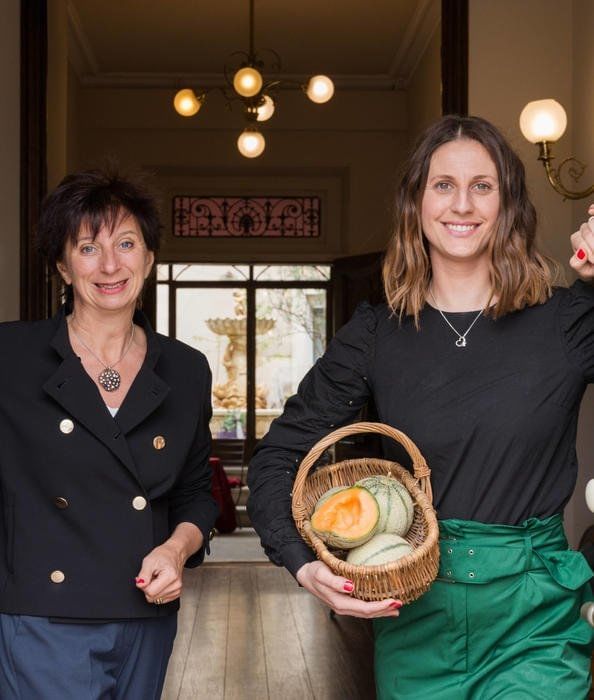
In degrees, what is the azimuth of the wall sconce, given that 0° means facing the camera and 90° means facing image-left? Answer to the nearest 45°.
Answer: approximately 90°

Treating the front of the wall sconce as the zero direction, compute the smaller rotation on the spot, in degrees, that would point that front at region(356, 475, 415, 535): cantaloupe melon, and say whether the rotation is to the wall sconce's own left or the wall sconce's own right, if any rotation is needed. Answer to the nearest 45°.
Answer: approximately 90° to the wall sconce's own left

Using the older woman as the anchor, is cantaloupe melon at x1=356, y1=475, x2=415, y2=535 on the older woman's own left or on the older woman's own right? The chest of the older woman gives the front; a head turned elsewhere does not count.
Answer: on the older woman's own left

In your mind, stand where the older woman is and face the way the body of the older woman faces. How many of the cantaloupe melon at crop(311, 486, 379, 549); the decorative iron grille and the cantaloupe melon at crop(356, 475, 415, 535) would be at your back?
1

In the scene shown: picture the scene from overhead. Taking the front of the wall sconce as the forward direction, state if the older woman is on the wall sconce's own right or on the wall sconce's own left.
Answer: on the wall sconce's own left
